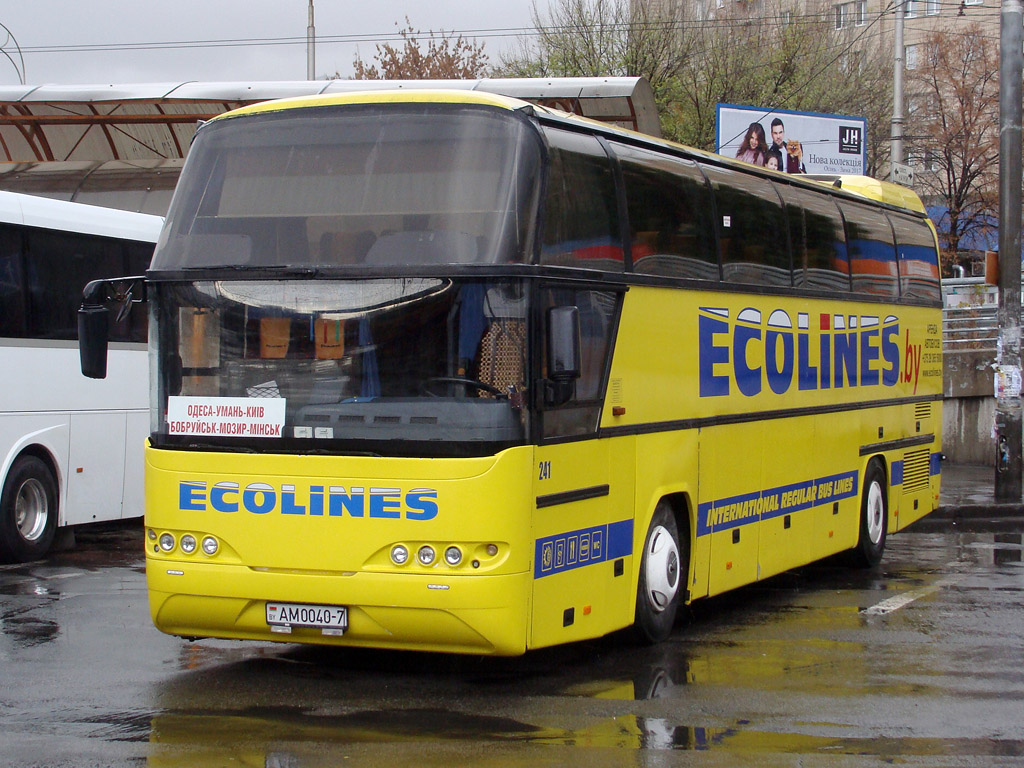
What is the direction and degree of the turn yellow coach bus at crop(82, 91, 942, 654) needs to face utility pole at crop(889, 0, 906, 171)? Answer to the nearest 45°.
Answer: approximately 135° to its right

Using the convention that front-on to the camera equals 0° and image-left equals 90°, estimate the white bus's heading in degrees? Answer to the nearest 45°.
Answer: approximately 45°

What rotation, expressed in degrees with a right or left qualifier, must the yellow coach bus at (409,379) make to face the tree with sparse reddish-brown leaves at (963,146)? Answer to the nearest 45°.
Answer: approximately 135° to its right

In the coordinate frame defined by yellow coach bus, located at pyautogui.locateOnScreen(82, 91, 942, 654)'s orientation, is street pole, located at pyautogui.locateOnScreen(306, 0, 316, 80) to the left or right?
on its right

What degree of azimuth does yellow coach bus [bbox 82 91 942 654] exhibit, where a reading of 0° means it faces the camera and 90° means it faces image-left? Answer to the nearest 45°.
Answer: approximately 45°

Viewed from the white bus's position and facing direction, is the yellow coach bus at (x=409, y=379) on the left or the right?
on its left

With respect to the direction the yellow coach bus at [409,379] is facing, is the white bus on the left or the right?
on its right

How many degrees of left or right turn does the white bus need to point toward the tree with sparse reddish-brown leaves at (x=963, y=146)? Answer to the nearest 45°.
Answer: approximately 180°
